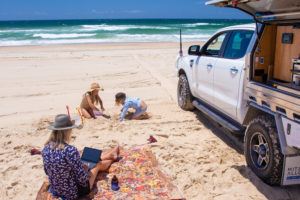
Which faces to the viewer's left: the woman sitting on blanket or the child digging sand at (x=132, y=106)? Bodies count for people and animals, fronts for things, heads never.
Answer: the child digging sand

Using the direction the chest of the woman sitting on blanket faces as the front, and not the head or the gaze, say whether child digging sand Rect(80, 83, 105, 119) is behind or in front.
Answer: in front

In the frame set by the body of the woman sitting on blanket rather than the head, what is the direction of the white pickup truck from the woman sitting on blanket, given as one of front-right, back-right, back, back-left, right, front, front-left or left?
front-right

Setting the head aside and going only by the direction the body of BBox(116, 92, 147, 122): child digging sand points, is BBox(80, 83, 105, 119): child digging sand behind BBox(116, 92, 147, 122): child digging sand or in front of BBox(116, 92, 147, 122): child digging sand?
in front

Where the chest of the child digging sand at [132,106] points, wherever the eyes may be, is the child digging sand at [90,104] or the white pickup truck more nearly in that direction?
the child digging sand

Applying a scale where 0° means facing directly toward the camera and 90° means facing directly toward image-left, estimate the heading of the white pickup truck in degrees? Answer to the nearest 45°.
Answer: approximately 135°

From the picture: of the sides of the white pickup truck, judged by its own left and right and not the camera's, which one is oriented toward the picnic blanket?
left

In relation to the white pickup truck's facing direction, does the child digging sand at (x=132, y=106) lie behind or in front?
in front

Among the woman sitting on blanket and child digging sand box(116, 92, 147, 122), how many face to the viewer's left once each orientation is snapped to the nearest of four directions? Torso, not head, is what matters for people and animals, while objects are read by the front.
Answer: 1

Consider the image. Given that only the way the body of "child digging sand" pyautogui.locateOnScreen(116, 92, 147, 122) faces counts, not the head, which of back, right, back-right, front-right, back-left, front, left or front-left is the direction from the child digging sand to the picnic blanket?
left

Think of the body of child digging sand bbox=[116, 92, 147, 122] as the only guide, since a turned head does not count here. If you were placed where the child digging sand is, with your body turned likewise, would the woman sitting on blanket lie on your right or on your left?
on your left

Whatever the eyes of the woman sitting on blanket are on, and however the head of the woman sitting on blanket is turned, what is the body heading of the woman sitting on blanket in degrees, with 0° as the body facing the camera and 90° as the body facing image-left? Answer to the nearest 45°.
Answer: approximately 225°

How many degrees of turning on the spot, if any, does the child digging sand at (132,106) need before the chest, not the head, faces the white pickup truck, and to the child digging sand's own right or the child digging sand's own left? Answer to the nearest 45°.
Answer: approximately 135° to the child digging sand's own left

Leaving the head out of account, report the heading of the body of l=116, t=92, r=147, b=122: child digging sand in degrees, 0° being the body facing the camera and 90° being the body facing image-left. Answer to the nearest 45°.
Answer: approximately 90°

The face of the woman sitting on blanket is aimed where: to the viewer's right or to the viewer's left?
to the viewer's right
